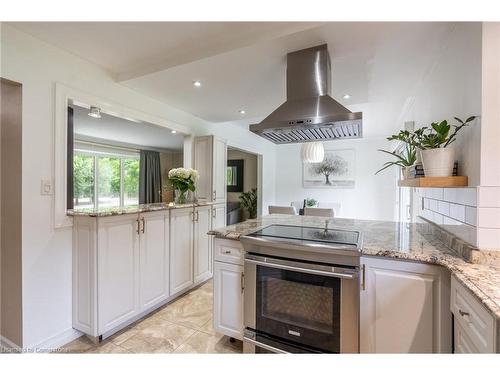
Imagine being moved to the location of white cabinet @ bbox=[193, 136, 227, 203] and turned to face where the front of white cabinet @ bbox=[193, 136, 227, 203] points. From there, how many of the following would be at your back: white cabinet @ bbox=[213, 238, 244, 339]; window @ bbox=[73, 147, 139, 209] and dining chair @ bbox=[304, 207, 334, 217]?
1

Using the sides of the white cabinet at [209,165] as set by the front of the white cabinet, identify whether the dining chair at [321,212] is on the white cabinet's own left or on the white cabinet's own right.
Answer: on the white cabinet's own left

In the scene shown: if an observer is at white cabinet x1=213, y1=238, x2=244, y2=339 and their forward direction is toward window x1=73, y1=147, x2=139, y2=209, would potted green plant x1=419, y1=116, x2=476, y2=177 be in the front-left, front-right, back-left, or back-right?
back-right

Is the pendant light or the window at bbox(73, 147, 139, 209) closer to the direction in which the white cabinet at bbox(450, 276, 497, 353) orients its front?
the window

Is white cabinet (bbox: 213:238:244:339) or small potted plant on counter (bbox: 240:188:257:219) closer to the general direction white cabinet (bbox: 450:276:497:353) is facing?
the white cabinet

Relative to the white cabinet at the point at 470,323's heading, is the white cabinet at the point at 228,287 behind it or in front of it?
in front

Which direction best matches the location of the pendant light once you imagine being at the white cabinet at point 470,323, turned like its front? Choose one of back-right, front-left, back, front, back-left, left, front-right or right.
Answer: front-right

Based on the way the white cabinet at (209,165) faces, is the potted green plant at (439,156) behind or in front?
in front

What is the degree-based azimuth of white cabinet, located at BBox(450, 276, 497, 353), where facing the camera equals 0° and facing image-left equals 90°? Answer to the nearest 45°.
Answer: approximately 90°
